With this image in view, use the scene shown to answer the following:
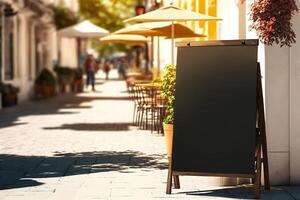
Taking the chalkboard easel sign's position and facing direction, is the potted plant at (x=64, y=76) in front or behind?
behind

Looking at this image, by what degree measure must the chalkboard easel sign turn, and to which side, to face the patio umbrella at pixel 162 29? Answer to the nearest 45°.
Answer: approximately 180°

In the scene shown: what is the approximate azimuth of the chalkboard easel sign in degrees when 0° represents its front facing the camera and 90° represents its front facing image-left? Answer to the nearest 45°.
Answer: approximately 0°

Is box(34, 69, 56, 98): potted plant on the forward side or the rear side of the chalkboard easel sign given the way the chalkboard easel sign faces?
on the rear side

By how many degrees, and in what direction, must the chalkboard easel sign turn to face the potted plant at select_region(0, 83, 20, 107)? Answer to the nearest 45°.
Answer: approximately 135° to its right

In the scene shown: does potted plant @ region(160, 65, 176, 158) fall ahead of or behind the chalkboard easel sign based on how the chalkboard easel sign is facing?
behind
